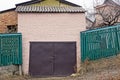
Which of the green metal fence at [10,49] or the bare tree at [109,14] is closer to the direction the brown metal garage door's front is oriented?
the green metal fence

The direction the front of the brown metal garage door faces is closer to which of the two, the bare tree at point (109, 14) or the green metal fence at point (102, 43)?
the green metal fence

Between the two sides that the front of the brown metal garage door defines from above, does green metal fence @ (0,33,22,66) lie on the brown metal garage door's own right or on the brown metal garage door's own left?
on the brown metal garage door's own right

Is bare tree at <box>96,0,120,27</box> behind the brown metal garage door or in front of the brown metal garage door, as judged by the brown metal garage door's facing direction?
behind

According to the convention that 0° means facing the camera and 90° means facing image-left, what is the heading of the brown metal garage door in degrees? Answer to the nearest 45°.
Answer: approximately 0°

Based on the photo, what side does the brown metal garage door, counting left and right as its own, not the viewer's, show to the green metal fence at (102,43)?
left
